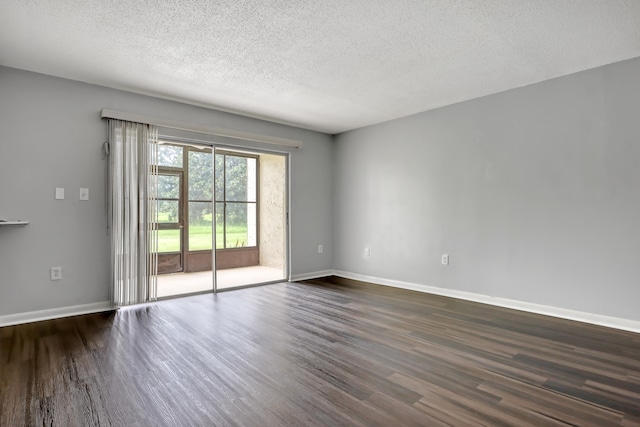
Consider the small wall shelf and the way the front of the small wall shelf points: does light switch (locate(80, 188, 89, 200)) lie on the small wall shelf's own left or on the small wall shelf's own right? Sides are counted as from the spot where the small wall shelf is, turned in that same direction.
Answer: on the small wall shelf's own left

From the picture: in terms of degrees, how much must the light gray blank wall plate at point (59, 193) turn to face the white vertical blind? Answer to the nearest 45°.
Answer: approximately 90° to its left

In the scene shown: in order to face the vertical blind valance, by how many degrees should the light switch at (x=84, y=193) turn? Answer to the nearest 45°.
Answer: approximately 90° to its left

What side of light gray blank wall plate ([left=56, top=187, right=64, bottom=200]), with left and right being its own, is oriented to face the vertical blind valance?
left

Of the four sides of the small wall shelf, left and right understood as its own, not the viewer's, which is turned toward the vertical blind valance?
left
